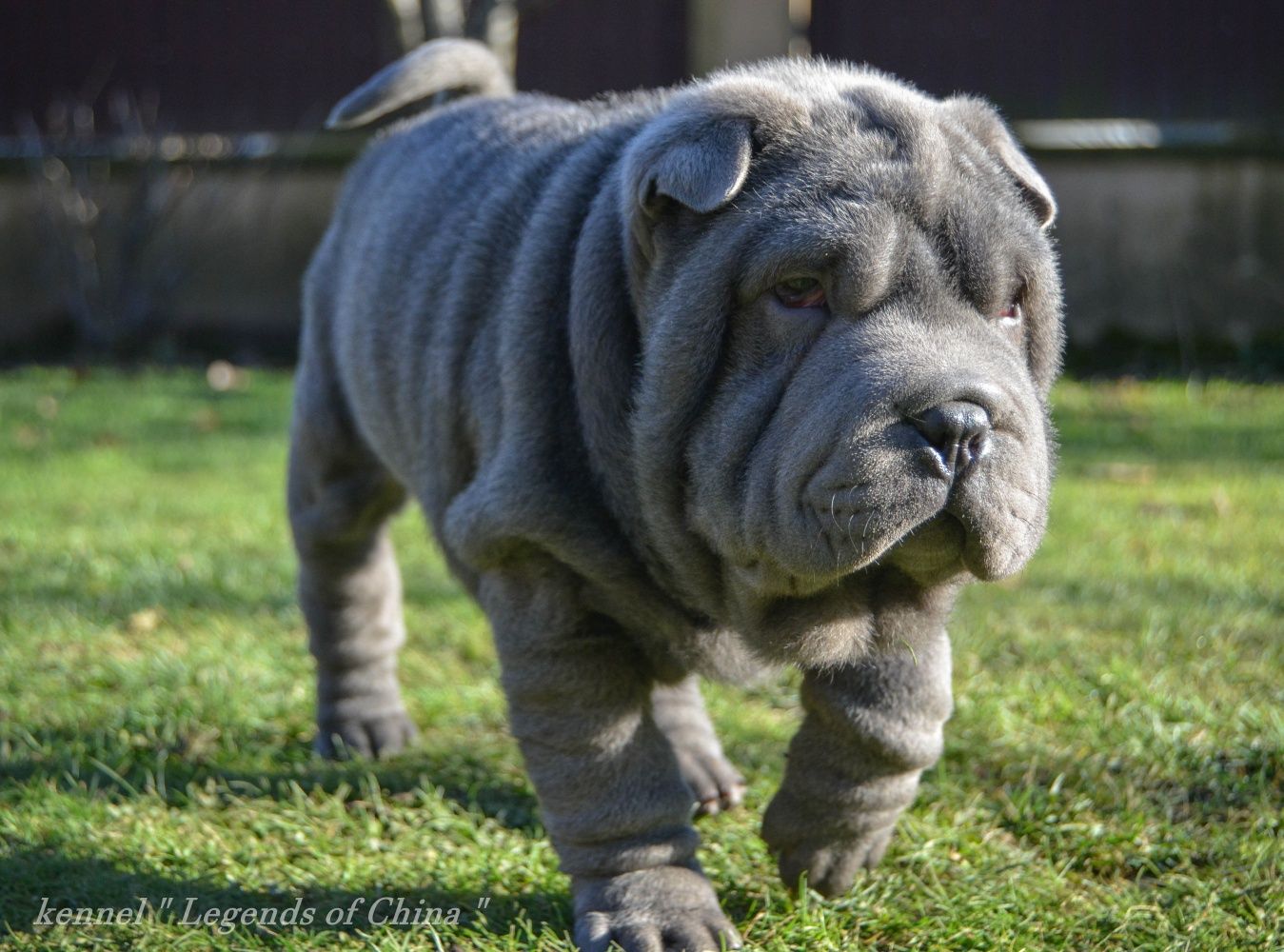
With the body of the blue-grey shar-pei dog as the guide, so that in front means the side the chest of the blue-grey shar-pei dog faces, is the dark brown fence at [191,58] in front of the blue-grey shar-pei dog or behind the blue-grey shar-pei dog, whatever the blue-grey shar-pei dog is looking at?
behind

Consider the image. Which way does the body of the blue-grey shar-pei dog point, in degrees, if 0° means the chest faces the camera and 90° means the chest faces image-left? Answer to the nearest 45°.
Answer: approximately 315°

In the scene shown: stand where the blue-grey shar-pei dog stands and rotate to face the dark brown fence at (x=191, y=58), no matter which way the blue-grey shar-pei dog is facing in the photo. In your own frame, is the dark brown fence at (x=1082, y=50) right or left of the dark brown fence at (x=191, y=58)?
right

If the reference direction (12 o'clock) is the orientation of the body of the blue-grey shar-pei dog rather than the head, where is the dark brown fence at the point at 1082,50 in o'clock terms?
The dark brown fence is roughly at 8 o'clock from the blue-grey shar-pei dog.
